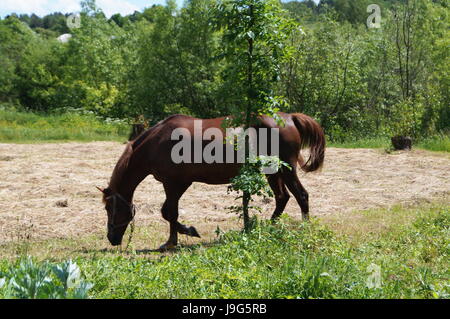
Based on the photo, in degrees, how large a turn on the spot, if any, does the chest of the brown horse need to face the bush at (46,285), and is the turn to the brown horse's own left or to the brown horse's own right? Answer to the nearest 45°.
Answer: approximately 90° to the brown horse's own left

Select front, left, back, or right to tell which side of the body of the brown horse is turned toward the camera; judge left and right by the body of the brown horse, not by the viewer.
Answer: left
